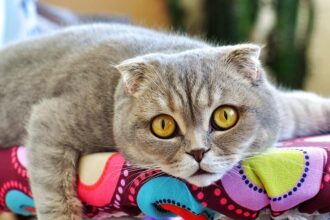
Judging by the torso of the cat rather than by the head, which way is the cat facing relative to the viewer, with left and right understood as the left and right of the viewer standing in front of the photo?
facing the viewer and to the right of the viewer
